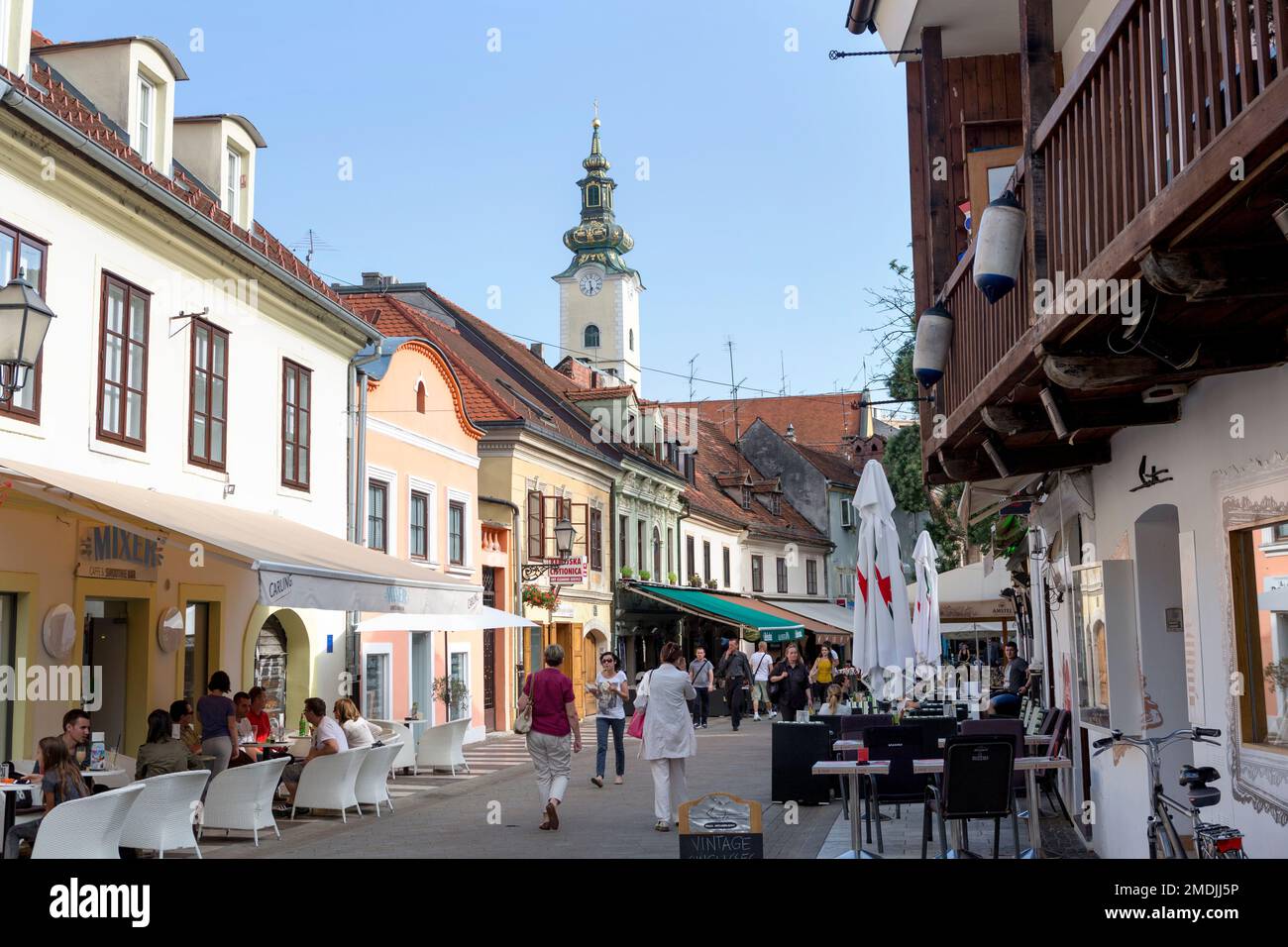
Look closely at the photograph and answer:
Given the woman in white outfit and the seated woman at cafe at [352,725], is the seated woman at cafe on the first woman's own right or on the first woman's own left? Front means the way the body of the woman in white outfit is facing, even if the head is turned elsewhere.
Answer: on the first woman's own left

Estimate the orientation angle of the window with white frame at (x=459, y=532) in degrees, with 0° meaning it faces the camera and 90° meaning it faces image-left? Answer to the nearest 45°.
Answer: approximately 315°

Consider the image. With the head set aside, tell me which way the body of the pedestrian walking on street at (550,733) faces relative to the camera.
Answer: away from the camera

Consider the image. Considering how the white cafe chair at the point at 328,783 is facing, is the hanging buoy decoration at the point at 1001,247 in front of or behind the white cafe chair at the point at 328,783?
behind

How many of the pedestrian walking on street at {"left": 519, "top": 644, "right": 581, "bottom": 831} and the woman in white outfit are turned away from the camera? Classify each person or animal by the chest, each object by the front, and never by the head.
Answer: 2

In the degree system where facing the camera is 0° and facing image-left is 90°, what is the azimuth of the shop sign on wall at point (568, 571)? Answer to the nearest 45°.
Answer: approximately 0°

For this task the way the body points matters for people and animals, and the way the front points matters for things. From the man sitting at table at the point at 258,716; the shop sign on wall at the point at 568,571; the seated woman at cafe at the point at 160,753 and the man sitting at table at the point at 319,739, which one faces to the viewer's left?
the man sitting at table at the point at 319,739

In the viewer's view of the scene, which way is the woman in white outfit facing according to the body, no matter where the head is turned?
away from the camera

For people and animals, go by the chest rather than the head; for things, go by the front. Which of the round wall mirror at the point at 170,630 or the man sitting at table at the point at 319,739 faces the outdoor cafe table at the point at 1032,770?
the round wall mirror

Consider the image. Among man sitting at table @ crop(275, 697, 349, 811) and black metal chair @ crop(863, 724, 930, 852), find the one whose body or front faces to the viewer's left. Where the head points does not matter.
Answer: the man sitting at table

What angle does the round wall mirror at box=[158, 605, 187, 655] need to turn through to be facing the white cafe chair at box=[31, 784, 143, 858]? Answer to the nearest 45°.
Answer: approximately 45° to its right

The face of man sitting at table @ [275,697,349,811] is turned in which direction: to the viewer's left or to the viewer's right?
to the viewer's left

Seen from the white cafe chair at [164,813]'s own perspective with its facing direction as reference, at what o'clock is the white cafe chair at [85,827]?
the white cafe chair at [85,827] is roughly at 8 o'clock from the white cafe chair at [164,813].
